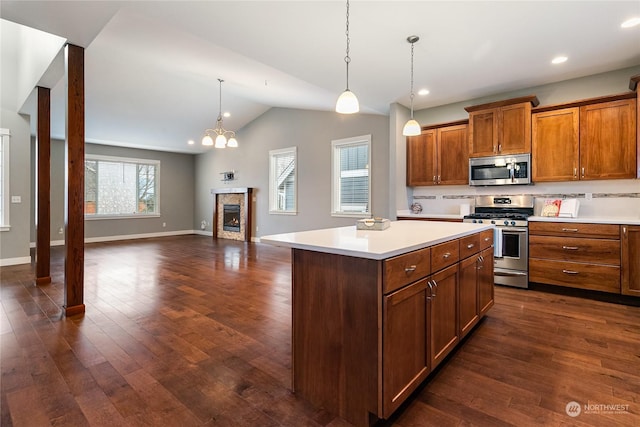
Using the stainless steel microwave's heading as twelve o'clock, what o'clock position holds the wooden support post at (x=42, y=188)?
The wooden support post is roughly at 2 o'clock from the stainless steel microwave.

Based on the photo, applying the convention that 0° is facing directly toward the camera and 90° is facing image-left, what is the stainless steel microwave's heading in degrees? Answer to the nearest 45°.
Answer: approximately 0°

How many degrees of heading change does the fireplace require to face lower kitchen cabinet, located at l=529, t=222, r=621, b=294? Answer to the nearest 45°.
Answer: approximately 90° to its left

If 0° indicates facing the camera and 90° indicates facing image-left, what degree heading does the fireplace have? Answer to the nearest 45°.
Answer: approximately 45°

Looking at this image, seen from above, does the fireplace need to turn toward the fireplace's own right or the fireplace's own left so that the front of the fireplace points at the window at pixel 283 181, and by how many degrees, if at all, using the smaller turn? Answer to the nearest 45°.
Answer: approximately 90° to the fireplace's own left

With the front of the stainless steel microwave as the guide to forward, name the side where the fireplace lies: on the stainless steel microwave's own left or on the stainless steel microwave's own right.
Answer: on the stainless steel microwave's own right

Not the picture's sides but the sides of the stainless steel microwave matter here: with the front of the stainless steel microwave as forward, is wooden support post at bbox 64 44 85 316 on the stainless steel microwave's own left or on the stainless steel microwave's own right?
on the stainless steel microwave's own right

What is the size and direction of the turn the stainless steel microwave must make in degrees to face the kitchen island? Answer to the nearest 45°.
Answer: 0° — it already faces it

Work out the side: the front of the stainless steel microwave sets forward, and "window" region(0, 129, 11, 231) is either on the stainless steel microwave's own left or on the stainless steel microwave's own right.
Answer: on the stainless steel microwave's own right

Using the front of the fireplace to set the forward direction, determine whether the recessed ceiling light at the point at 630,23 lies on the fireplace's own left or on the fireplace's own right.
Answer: on the fireplace's own left
